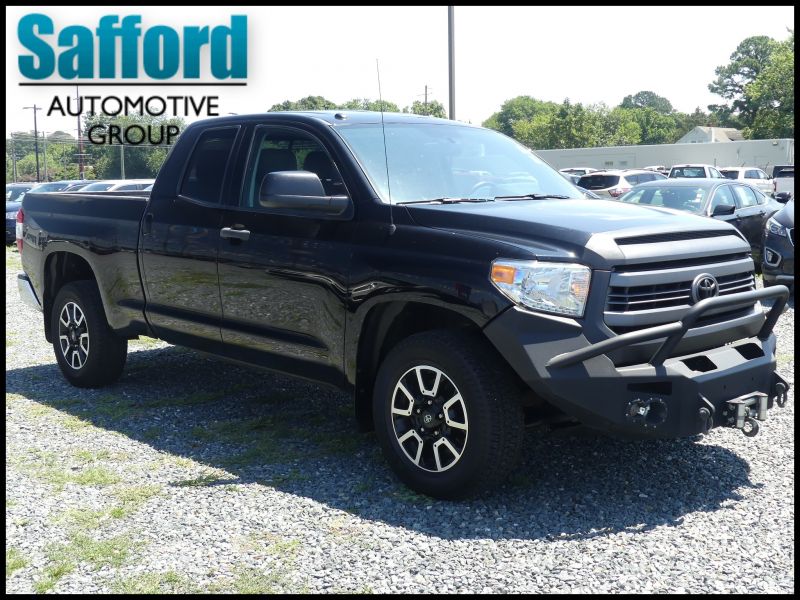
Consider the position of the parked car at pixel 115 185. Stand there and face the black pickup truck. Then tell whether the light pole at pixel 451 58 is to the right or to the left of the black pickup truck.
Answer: left

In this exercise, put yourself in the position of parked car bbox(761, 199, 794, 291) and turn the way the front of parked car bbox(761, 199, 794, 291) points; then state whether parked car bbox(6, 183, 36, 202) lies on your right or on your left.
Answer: on your right

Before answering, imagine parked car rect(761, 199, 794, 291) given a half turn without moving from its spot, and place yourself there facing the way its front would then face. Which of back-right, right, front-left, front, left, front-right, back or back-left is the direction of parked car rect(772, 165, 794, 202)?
front-left

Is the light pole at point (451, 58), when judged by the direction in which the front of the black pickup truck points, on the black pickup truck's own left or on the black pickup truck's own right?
on the black pickup truck's own left

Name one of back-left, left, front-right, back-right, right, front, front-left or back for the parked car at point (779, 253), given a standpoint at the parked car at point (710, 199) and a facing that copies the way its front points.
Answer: front-left

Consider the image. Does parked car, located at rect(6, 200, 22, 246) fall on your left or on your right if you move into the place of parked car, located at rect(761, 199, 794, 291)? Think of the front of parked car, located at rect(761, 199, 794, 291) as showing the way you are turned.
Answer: on your right

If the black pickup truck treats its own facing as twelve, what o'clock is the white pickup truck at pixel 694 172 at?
The white pickup truck is roughly at 8 o'clock from the black pickup truck.

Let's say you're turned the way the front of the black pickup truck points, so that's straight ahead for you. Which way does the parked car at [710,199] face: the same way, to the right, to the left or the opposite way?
to the right

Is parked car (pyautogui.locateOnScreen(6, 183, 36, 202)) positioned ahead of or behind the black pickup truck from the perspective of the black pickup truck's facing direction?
behind

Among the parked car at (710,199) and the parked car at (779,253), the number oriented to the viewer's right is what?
0

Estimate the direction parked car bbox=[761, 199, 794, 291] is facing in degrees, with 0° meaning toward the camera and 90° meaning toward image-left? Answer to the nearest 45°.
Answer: approximately 45°

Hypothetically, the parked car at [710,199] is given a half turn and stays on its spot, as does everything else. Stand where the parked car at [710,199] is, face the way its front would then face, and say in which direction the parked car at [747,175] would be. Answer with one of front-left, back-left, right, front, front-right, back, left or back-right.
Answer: front-left
